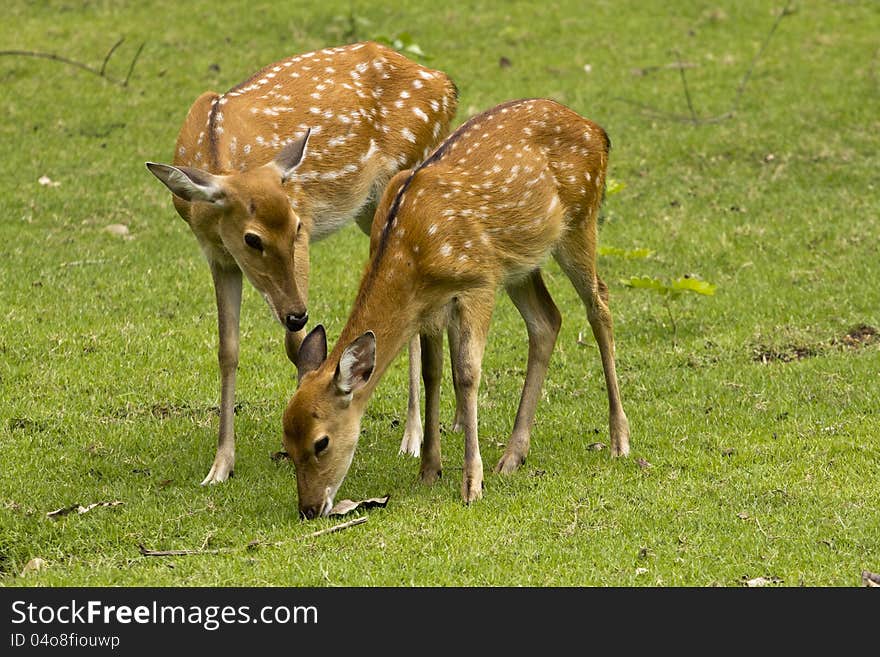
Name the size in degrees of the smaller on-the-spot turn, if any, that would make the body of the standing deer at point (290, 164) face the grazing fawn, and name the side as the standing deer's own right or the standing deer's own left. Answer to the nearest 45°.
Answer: approximately 90° to the standing deer's own left

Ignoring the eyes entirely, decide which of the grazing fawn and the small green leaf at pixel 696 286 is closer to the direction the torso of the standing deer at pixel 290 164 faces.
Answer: the grazing fawn

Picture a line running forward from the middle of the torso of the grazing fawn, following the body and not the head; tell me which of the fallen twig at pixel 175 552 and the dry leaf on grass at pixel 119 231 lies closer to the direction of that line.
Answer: the fallen twig

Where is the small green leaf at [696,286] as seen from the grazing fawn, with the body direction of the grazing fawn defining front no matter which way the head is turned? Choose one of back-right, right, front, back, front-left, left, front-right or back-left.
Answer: back

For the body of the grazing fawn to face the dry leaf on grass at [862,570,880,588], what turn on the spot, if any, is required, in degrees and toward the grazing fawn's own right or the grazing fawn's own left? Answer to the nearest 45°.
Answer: approximately 90° to the grazing fawn's own left

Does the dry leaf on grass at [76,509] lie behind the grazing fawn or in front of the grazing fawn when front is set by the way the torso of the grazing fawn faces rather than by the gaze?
in front

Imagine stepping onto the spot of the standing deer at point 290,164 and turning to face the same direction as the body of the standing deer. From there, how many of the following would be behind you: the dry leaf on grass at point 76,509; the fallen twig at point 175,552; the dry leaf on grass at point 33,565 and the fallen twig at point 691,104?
1

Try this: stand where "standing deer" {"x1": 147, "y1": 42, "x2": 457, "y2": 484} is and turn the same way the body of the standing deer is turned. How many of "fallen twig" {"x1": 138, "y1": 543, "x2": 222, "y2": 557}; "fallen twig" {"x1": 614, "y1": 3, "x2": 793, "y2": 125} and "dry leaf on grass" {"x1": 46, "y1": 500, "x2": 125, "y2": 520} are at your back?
1

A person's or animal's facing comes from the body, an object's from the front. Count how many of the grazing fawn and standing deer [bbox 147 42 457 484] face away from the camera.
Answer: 0

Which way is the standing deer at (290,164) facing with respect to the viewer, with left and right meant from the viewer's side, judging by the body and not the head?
facing the viewer and to the left of the viewer

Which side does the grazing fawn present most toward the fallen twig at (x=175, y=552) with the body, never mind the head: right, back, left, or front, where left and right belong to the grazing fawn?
front

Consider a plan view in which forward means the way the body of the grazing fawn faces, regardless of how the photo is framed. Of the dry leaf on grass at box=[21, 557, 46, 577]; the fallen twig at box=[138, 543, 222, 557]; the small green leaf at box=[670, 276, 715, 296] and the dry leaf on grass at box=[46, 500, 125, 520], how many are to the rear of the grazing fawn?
1
